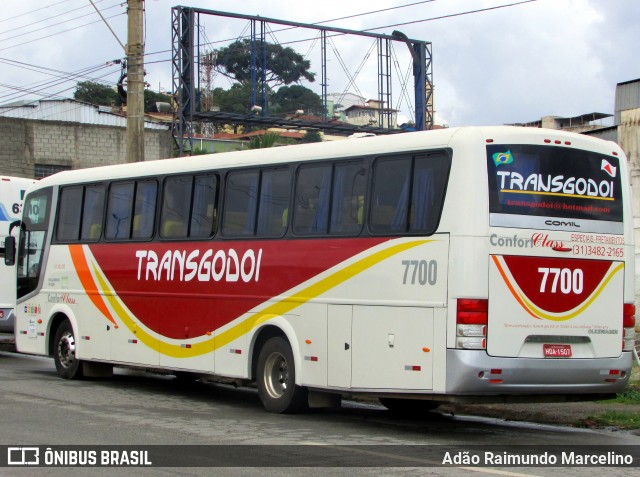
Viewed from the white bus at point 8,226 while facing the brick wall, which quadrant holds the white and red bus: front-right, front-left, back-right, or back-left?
back-right

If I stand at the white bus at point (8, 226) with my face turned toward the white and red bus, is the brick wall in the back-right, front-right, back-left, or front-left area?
back-left

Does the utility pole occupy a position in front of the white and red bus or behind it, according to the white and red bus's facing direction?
in front

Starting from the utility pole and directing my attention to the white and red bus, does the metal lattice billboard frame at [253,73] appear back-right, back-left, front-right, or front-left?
back-left

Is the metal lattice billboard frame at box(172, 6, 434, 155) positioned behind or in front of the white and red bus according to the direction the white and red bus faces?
in front

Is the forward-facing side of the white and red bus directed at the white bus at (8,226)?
yes

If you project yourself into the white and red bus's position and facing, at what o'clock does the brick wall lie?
The brick wall is roughly at 1 o'clock from the white and red bus.

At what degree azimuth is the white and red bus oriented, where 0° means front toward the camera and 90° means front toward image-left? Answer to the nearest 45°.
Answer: approximately 135°
